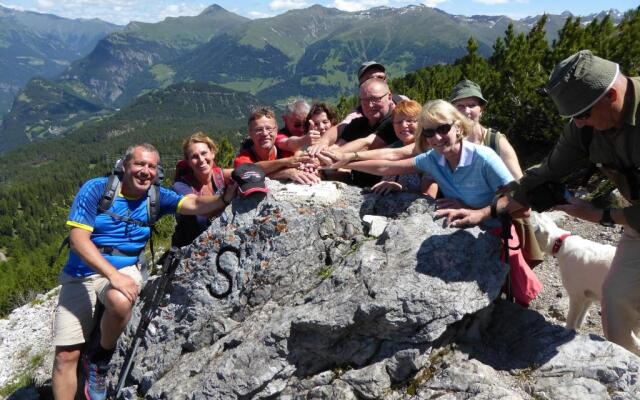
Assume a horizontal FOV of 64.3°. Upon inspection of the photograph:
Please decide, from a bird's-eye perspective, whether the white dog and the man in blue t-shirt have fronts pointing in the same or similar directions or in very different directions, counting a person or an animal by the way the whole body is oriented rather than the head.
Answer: very different directions

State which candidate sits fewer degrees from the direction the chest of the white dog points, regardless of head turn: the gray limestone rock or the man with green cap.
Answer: the gray limestone rock

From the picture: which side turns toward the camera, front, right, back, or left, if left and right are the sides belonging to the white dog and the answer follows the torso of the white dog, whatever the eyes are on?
left

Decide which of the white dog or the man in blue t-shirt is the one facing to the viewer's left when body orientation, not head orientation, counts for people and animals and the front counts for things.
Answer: the white dog

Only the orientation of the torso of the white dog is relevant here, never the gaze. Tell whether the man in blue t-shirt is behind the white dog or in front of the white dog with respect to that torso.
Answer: in front

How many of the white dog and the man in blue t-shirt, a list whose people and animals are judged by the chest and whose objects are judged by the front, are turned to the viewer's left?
1
